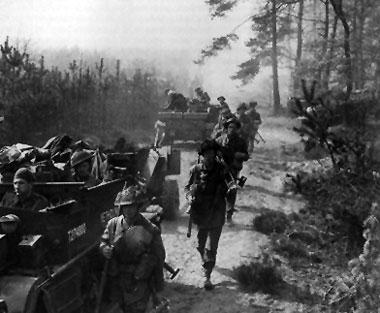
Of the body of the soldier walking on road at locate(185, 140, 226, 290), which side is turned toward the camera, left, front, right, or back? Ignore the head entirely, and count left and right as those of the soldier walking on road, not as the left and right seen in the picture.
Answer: front

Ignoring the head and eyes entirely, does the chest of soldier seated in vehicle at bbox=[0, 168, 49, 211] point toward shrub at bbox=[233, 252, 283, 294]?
no

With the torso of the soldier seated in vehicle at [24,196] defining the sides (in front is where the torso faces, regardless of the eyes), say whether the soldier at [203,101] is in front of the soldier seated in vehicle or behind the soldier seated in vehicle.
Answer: behind

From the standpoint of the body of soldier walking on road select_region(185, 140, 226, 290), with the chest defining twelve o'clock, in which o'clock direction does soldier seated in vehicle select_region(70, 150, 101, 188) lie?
The soldier seated in vehicle is roughly at 3 o'clock from the soldier walking on road.

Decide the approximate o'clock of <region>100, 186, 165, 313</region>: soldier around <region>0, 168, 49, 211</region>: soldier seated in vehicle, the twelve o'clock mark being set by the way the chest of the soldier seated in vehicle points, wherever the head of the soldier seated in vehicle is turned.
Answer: The soldier is roughly at 9 o'clock from the soldier seated in vehicle.

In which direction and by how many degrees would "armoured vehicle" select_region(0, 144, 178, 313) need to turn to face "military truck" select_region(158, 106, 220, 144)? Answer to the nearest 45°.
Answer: approximately 135° to its right

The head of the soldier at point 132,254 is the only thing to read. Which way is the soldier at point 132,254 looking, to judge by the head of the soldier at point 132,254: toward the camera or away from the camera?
toward the camera

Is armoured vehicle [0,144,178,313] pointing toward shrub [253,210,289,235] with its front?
no

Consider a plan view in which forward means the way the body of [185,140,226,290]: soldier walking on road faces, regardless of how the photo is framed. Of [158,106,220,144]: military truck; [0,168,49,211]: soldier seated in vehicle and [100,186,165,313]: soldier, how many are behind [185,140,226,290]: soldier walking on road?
1

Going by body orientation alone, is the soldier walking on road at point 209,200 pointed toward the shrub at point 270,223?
no

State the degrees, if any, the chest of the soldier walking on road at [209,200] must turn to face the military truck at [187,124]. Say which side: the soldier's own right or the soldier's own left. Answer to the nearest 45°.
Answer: approximately 180°

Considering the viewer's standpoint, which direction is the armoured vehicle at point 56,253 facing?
facing the viewer and to the left of the viewer
